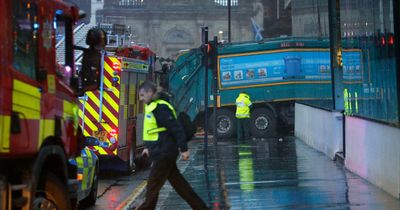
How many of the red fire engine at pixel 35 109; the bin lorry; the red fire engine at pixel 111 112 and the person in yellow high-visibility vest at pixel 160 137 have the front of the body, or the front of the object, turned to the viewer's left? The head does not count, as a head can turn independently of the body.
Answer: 1

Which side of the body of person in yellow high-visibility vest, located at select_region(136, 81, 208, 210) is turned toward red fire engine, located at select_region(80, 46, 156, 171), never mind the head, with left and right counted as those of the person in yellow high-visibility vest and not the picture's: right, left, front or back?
right

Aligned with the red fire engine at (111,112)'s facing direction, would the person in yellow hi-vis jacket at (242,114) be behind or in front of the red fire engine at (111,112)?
in front

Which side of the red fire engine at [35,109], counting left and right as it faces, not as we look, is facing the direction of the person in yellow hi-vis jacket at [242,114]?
front

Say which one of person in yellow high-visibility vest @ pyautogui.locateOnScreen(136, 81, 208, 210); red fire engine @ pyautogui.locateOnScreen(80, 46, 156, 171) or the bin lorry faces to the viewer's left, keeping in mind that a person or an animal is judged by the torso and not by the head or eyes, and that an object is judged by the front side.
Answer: the person in yellow high-visibility vest

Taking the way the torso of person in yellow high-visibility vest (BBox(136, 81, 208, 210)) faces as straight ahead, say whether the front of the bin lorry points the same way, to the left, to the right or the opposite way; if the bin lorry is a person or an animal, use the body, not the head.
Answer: the opposite way

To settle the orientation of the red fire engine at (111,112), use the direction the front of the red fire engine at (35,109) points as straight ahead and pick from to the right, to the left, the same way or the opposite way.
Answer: the same way

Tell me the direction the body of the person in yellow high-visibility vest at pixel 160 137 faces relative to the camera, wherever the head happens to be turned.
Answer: to the viewer's left

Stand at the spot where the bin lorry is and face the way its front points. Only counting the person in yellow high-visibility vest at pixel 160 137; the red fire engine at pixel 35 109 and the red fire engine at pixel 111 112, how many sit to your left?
0

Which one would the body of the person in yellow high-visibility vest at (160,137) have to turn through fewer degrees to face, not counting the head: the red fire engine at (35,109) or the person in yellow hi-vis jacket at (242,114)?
the red fire engine

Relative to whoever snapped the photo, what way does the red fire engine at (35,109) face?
facing away from the viewer and to the right of the viewer

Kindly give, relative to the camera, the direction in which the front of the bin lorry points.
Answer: facing to the right of the viewer

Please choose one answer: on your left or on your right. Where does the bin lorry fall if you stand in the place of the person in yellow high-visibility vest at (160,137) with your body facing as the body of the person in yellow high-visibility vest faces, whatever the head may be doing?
on your right

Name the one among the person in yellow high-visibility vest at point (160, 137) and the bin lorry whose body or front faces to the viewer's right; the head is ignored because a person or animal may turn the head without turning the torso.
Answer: the bin lorry
